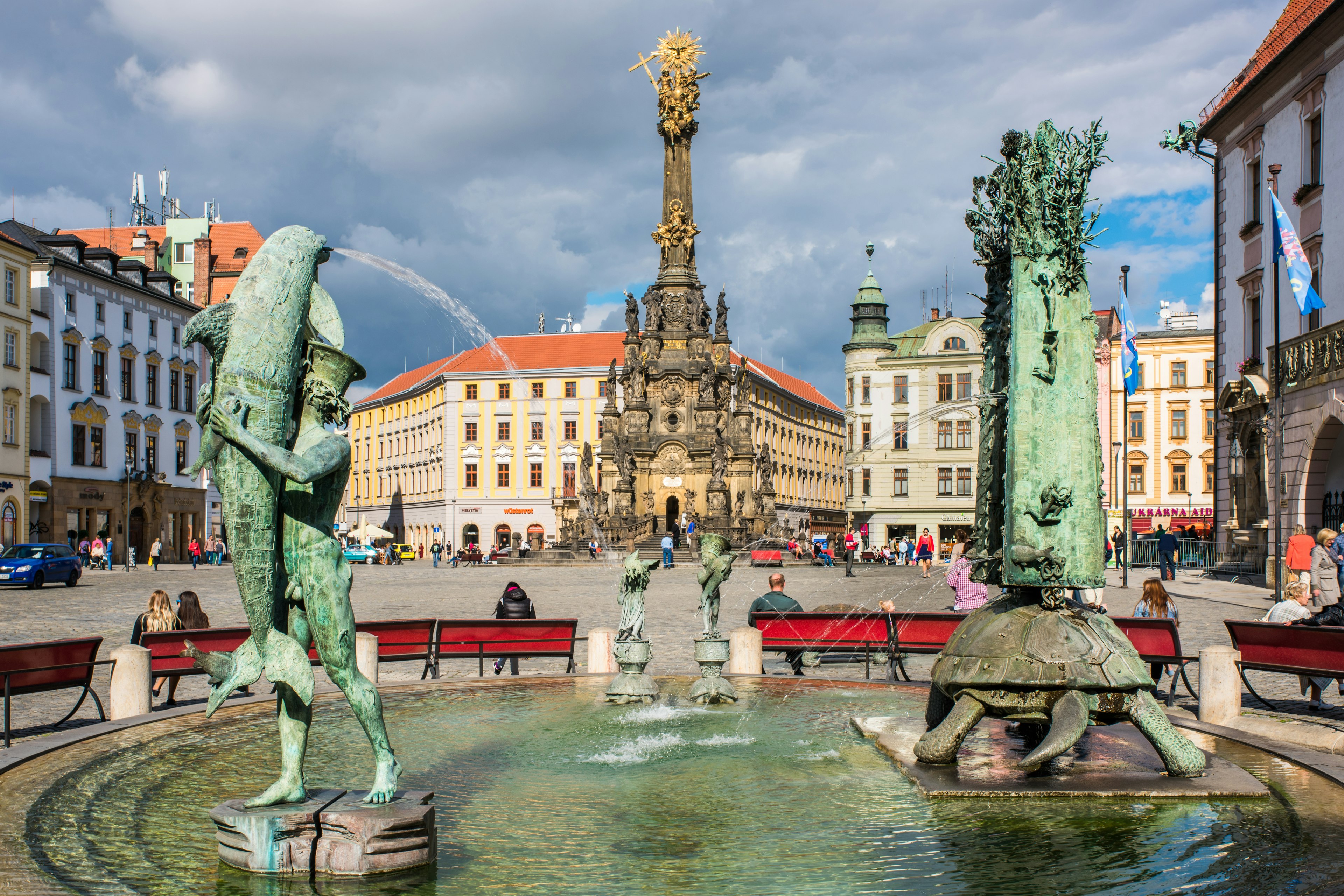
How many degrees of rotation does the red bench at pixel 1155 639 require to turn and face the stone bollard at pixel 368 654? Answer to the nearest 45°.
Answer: approximately 135° to its left

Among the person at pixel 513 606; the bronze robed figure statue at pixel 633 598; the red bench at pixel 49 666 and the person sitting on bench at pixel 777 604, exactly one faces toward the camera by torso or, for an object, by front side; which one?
the bronze robed figure statue

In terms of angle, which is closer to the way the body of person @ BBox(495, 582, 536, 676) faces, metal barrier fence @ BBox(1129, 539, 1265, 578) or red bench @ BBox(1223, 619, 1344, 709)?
the metal barrier fence

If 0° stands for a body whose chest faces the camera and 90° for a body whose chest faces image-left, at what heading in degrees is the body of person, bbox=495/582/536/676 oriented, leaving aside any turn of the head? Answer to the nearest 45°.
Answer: approximately 180°

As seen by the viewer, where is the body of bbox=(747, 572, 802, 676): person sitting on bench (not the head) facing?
away from the camera

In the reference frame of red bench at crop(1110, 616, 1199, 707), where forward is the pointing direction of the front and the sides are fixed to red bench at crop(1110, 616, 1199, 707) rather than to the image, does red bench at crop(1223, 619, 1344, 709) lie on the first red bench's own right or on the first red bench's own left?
on the first red bench's own right

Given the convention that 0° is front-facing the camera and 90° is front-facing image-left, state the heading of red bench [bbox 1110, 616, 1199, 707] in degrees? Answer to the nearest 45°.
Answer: approximately 225°

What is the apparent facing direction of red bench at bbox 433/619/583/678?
away from the camera

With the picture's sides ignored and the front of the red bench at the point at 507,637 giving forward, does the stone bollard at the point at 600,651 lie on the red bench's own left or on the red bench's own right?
on the red bench's own right
